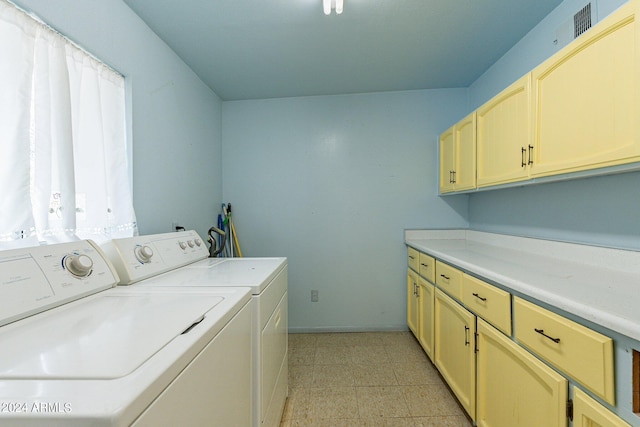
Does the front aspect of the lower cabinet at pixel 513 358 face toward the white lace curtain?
yes

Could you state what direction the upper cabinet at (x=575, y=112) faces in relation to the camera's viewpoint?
facing the viewer and to the left of the viewer

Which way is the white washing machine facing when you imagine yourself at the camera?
facing the viewer and to the right of the viewer

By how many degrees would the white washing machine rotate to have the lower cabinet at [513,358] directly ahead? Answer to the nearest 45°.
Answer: approximately 45° to its left

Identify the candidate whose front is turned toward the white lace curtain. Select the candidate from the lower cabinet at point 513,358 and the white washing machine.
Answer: the lower cabinet

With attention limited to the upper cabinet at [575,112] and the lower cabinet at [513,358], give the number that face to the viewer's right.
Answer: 0

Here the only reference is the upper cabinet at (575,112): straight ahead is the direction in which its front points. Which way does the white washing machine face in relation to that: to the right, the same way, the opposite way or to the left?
the opposite way

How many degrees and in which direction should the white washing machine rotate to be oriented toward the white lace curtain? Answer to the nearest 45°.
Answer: approximately 135° to its left

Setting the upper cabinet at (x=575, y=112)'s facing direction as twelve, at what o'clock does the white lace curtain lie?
The white lace curtain is roughly at 12 o'clock from the upper cabinet.

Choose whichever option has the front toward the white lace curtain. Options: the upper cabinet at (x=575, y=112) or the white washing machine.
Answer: the upper cabinet

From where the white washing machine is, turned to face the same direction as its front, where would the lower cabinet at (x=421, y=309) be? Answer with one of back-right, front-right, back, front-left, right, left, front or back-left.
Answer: front-left

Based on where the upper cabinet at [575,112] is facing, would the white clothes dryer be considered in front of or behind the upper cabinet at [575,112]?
in front

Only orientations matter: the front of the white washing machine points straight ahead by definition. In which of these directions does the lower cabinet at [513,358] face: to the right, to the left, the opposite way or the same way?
the opposite way

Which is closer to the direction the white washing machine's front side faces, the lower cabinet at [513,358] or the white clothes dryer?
the lower cabinet
